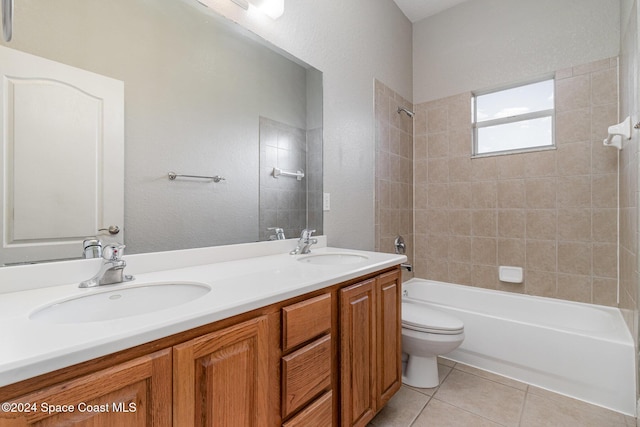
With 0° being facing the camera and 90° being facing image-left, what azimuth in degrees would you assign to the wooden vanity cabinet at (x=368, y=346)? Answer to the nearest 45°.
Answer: approximately 315°

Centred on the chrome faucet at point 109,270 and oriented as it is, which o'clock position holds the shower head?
The shower head is roughly at 10 o'clock from the chrome faucet.

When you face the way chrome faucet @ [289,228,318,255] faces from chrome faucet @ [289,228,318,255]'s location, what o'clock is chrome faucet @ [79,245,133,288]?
chrome faucet @ [79,245,133,288] is roughly at 3 o'clock from chrome faucet @ [289,228,318,255].

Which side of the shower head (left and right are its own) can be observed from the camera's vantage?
right

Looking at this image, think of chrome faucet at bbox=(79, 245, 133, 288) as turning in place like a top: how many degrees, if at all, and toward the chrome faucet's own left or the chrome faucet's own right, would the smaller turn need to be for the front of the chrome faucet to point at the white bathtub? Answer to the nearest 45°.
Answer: approximately 45° to the chrome faucet's own left

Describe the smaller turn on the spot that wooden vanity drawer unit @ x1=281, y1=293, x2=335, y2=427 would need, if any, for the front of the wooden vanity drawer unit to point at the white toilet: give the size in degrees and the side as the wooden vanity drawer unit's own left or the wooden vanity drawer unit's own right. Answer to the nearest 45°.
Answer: approximately 90° to the wooden vanity drawer unit's own left

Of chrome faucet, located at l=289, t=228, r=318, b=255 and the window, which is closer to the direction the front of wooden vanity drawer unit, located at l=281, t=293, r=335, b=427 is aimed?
the window
